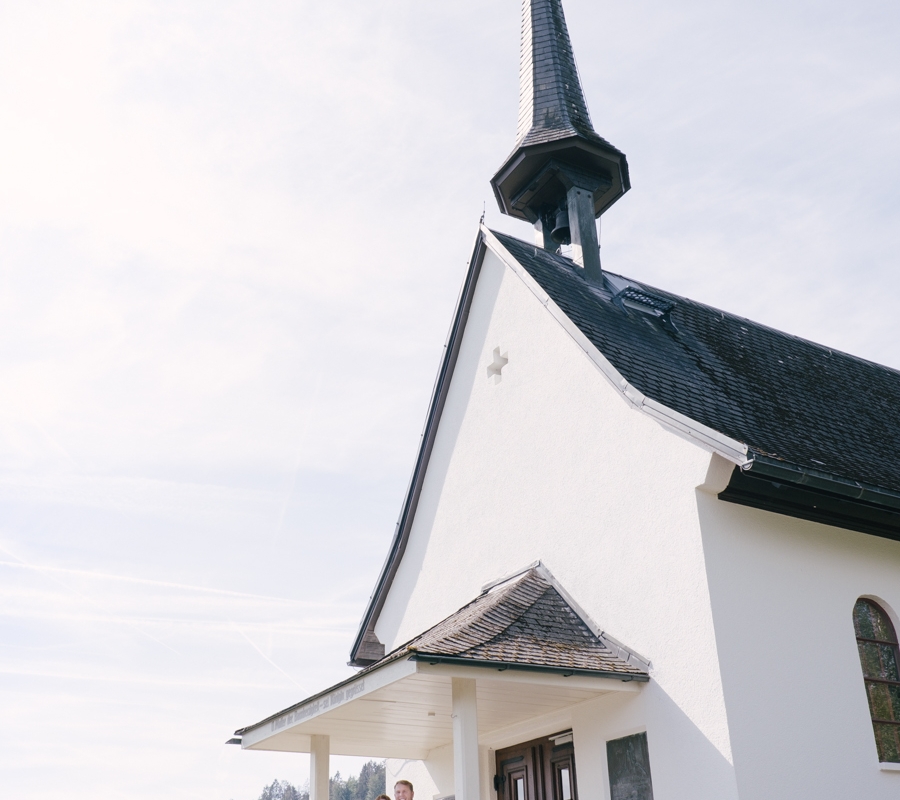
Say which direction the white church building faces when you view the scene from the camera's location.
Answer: facing the viewer and to the left of the viewer
